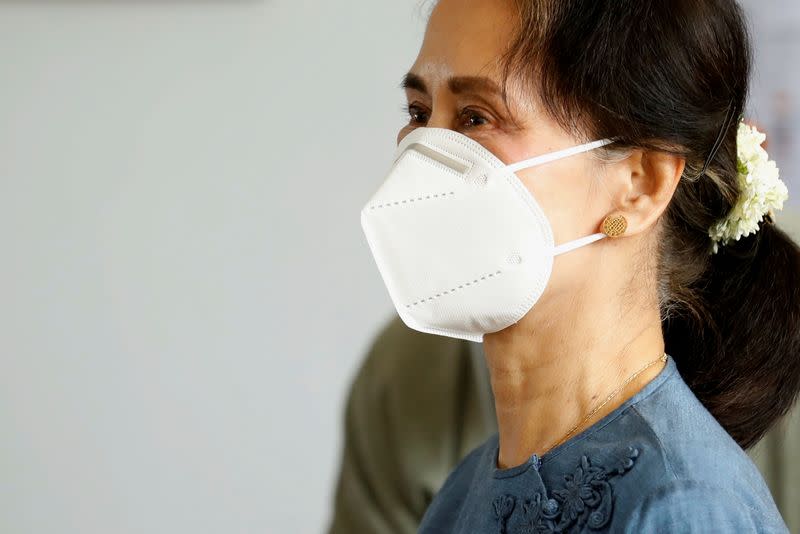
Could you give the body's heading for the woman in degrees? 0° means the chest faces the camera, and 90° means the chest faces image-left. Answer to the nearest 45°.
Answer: approximately 45°
